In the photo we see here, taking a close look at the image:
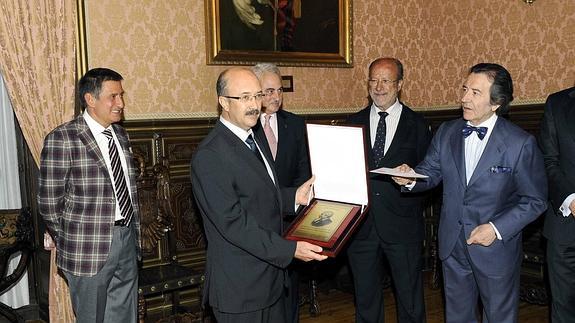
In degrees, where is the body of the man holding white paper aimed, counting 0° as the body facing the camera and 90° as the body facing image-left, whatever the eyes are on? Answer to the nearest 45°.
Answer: approximately 45°

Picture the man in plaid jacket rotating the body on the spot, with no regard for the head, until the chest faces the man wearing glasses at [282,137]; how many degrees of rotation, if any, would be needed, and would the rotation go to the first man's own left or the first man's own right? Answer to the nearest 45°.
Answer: approximately 45° to the first man's own left

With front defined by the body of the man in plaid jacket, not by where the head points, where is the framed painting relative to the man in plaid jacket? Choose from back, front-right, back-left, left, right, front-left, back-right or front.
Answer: left

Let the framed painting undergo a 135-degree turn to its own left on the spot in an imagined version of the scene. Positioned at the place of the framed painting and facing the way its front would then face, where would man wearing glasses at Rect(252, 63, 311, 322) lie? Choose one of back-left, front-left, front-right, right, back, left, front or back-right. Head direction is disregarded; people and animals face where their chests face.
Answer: back-right

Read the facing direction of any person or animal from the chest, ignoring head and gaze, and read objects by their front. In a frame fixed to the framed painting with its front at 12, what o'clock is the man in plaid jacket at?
The man in plaid jacket is roughly at 1 o'clock from the framed painting.

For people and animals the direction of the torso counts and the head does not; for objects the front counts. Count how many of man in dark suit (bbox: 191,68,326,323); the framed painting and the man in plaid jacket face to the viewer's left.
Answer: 0

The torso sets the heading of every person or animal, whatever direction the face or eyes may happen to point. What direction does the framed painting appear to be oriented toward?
toward the camera

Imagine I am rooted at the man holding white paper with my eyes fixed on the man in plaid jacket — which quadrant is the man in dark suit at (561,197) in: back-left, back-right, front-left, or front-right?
back-right

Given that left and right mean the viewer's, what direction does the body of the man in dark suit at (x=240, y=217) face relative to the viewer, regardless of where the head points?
facing the viewer and to the right of the viewer

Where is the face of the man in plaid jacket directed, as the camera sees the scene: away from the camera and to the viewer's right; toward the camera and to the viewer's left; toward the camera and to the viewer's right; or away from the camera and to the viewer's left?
toward the camera and to the viewer's right

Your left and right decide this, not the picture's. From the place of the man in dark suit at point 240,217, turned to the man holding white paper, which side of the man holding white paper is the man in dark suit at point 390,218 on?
left

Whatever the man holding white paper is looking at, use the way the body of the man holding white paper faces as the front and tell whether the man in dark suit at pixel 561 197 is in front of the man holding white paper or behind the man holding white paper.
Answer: behind
